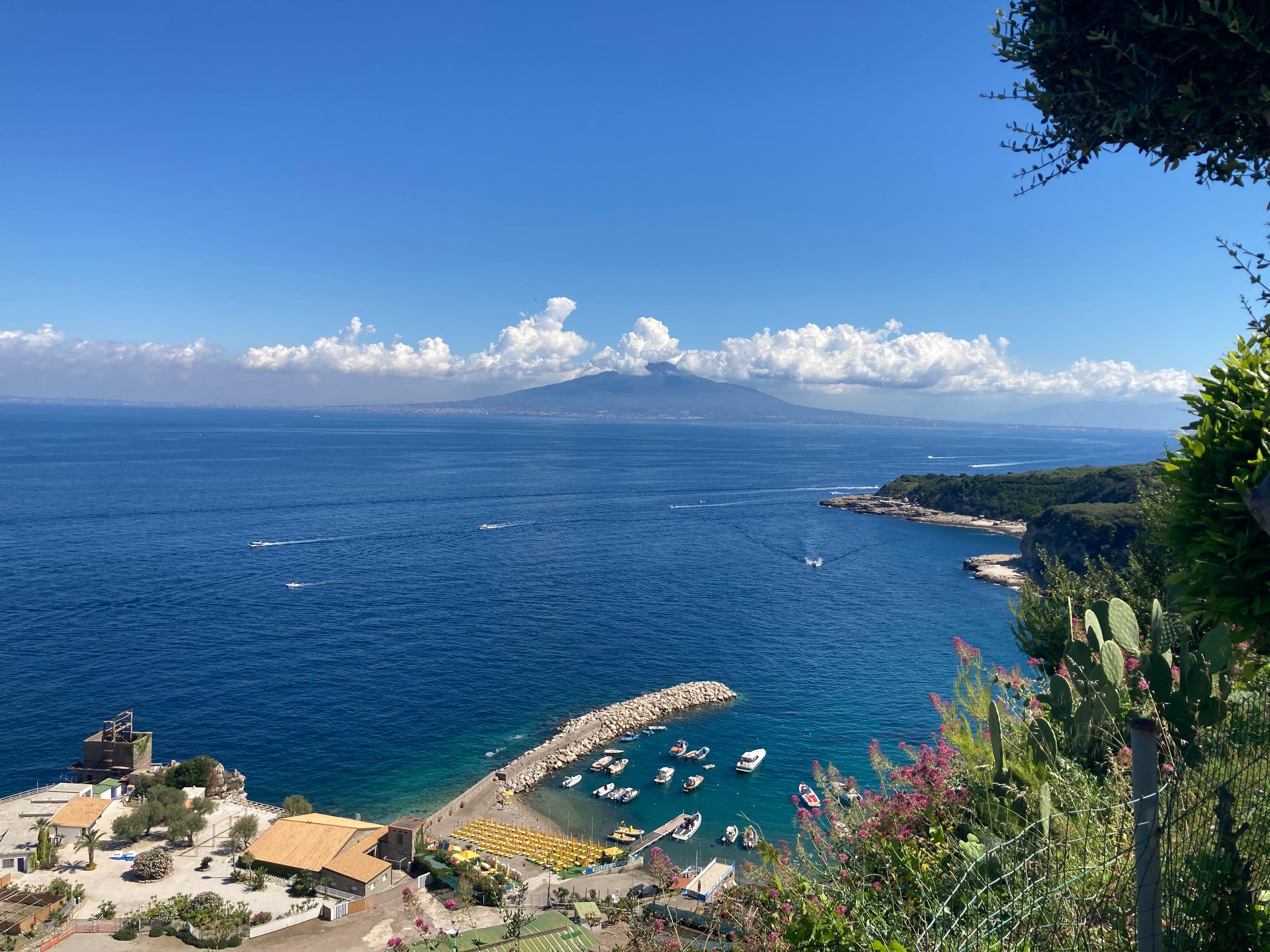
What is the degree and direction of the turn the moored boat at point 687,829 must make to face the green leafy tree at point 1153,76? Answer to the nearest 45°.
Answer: approximately 135° to its right

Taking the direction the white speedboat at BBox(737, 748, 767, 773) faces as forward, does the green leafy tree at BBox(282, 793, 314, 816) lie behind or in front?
behind

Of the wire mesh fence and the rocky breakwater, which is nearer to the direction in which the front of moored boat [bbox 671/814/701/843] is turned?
the rocky breakwater

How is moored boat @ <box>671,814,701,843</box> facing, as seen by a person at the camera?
facing away from the viewer and to the right of the viewer

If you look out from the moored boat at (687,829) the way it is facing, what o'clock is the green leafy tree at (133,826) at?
The green leafy tree is roughly at 7 o'clock from the moored boat.

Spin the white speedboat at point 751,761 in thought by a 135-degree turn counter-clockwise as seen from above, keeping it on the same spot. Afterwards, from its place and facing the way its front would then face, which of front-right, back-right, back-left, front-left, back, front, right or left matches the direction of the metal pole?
left

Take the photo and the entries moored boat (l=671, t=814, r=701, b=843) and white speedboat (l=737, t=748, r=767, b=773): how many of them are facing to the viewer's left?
0

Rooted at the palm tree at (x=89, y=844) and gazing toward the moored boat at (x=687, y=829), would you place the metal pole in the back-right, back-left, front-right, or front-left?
front-right

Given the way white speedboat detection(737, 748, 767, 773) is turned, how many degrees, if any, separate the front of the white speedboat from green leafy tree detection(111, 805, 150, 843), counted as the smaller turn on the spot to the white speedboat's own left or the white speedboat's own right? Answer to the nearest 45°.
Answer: approximately 180°

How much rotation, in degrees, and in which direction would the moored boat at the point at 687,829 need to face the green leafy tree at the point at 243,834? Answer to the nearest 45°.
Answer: approximately 135° to its left

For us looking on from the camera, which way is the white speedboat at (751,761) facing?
facing away from the viewer and to the right of the viewer
